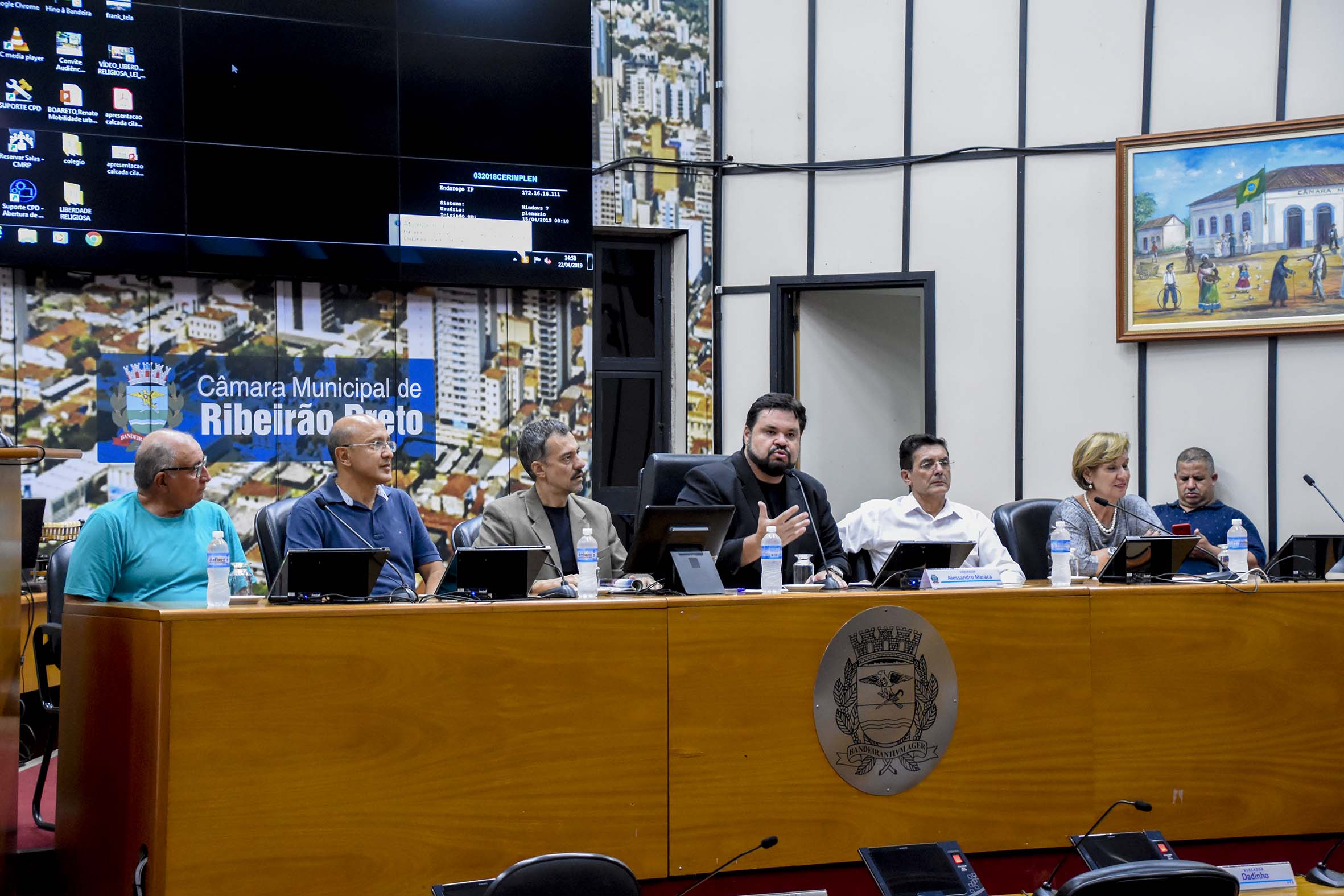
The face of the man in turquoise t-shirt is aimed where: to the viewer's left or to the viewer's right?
to the viewer's right

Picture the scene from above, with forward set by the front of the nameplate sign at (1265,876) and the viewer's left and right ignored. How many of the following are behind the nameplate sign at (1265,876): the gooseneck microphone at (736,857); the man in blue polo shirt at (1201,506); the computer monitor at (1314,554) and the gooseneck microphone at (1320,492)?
3

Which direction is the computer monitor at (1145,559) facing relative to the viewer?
away from the camera

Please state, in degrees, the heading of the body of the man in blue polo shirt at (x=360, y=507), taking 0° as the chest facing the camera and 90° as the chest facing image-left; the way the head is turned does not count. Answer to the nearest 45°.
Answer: approximately 315°

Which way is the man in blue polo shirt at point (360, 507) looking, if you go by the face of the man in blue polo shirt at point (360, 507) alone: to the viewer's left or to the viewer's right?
to the viewer's right

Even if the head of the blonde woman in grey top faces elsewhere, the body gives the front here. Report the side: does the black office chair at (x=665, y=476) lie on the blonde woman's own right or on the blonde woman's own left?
on the blonde woman's own right

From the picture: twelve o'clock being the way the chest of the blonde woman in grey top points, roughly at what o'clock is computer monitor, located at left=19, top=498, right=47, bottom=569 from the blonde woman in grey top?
The computer monitor is roughly at 4 o'clock from the blonde woman in grey top.

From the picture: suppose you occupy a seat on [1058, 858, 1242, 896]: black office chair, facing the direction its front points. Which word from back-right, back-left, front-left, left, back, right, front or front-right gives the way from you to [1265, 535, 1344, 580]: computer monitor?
front

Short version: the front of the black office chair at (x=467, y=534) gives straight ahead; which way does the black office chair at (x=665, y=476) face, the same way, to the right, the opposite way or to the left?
the same way

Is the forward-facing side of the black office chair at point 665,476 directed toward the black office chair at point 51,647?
no

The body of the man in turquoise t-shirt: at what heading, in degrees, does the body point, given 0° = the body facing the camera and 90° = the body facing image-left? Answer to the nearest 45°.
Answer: approximately 315°

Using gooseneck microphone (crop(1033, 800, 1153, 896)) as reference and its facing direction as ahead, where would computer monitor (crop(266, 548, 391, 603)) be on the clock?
The computer monitor is roughly at 5 o'clock from the gooseneck microphone.

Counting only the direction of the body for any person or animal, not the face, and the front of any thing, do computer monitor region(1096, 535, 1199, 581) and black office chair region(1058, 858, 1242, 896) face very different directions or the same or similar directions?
same or similar directions

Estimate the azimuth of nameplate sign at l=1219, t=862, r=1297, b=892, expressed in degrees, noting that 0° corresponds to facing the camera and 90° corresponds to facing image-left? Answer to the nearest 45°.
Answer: approximately 0°

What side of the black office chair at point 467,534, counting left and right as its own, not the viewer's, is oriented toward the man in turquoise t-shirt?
right

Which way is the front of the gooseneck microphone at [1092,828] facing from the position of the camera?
facing to the right of the viewer

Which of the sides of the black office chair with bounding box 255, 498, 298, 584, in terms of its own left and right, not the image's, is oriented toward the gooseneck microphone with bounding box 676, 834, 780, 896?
front
